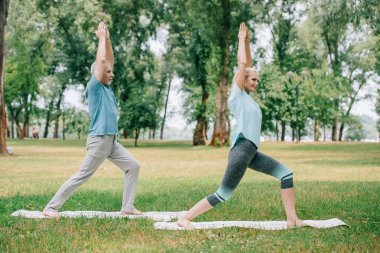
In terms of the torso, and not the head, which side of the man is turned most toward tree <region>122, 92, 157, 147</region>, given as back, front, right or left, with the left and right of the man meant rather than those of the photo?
left

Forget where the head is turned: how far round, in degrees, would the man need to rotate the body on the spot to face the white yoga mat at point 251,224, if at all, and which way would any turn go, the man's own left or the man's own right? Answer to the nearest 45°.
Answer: approximately 45° to the man's own right

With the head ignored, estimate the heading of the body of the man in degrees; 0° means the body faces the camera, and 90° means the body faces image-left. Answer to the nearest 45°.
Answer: approximately 270°
